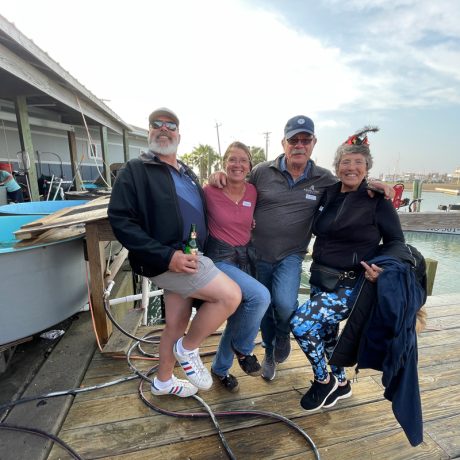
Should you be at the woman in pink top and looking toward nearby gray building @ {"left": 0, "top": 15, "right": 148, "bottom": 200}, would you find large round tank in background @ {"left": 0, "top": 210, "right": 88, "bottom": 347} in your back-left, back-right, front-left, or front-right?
front-left

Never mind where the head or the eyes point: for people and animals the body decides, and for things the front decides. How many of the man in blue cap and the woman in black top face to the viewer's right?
0

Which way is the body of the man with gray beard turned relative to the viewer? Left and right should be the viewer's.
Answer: facing the viewer and to the right of the viewer

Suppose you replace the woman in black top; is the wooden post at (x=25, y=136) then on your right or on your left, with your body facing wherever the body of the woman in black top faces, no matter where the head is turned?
on your right

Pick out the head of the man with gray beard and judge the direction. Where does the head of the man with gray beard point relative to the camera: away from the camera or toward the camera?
toward the camera

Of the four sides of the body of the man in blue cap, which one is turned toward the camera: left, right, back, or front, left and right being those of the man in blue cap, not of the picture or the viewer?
front

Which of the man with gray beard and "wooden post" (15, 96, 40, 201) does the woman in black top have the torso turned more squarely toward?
the man with gray beard

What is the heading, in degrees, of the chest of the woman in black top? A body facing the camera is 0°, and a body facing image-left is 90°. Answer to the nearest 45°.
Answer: approximately 45°

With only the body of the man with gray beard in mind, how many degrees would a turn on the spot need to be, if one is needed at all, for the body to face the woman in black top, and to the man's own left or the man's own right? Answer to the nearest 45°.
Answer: approximately 45° to the man's own left

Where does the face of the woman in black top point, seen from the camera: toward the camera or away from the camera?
toward the camera

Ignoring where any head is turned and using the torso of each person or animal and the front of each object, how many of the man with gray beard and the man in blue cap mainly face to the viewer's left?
0

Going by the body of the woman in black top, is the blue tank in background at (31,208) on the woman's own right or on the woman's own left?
on the woman's own right

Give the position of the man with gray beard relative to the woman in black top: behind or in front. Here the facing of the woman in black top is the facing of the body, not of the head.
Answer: in front
